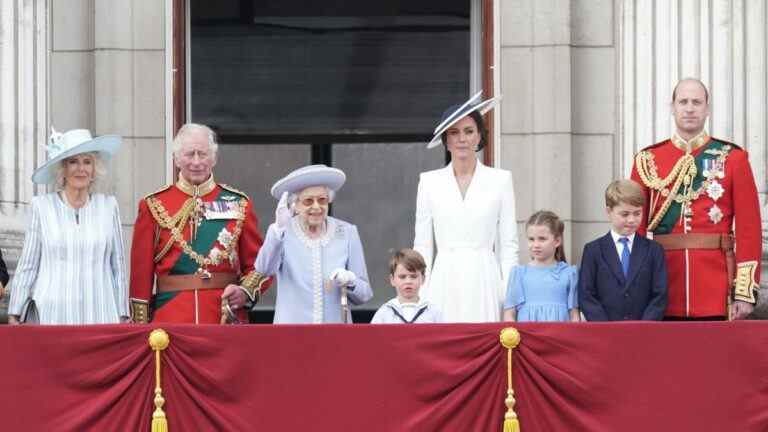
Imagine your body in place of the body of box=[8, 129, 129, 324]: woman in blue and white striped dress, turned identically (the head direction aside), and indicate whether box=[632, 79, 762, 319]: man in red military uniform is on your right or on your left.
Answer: on your left

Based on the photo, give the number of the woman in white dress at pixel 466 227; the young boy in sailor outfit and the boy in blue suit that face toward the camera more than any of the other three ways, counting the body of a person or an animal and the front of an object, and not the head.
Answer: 3

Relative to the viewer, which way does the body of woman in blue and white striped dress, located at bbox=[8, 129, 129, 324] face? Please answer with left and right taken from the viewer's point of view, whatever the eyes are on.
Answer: facing the viewer

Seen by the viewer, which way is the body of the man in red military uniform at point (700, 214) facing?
toward the camera

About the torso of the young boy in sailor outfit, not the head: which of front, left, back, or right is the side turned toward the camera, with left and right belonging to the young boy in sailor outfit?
front
